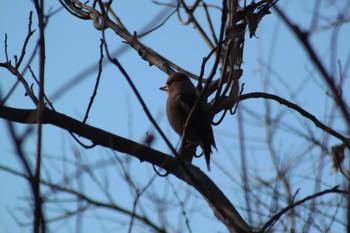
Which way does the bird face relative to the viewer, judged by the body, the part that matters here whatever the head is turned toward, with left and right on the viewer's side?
facing to the left of the viewer
